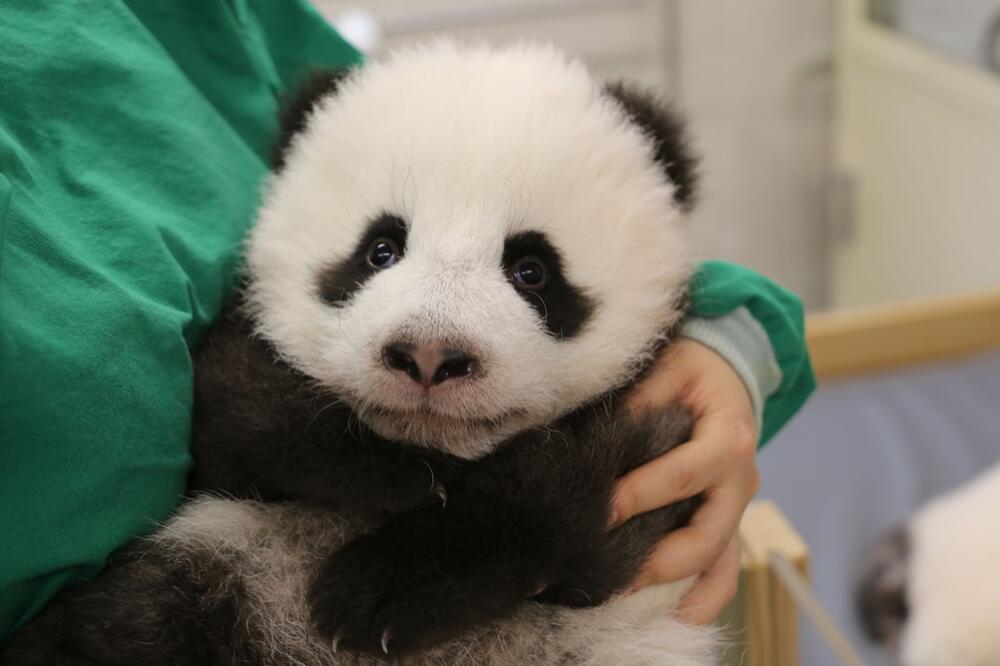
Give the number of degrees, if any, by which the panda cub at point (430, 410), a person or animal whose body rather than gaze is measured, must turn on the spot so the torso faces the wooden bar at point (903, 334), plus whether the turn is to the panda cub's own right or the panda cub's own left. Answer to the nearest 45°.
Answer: approximately 135° to the panda cub's own left

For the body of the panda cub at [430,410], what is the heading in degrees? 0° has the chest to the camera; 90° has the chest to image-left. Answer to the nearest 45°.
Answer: approximately 0°
